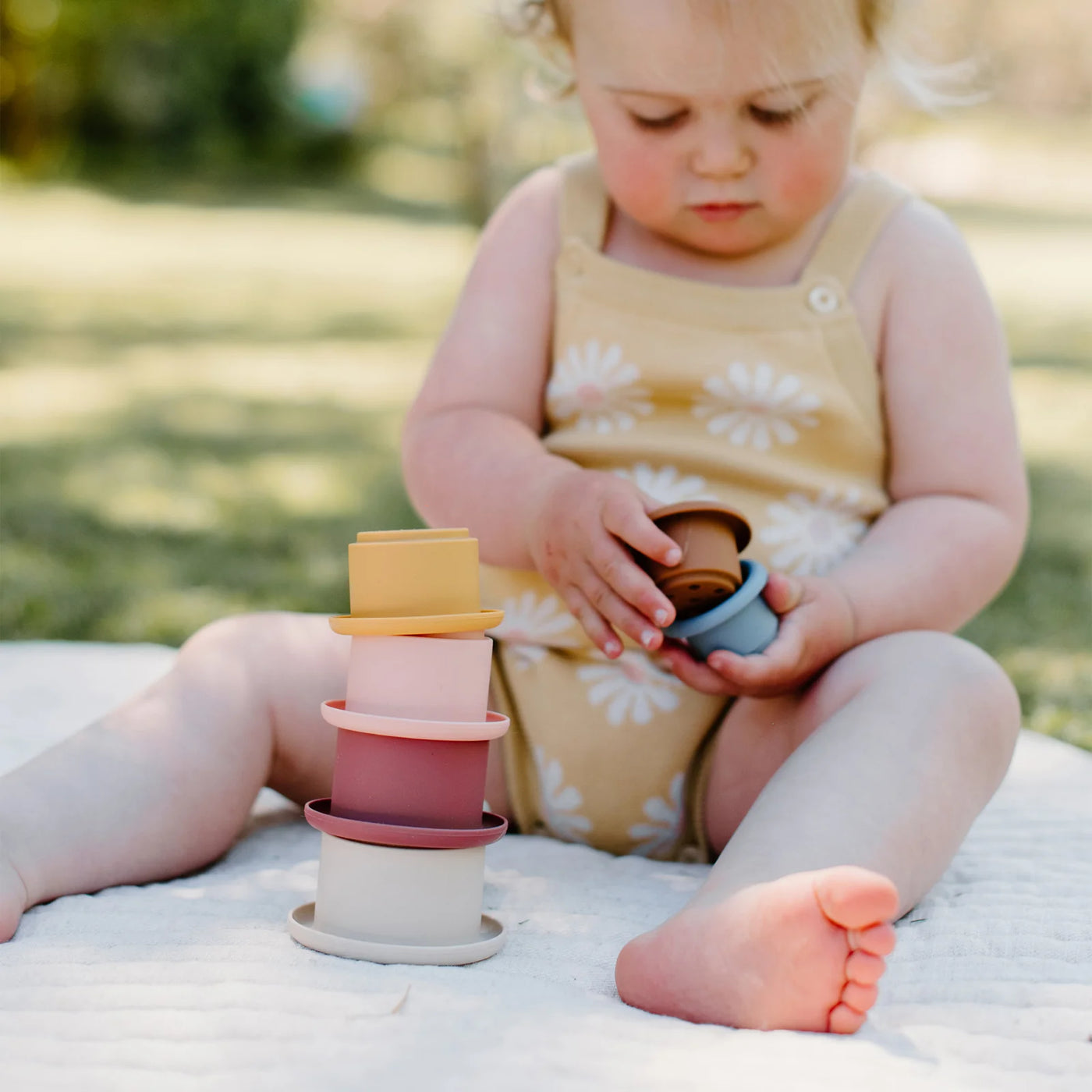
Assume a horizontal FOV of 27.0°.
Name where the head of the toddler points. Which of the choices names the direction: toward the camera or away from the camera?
toward the camera

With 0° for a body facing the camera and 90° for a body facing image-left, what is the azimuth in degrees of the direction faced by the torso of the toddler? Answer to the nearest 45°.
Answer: approximately 0°

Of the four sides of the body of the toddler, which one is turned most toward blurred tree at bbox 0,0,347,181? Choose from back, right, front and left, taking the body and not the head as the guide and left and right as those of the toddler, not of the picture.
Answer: back
